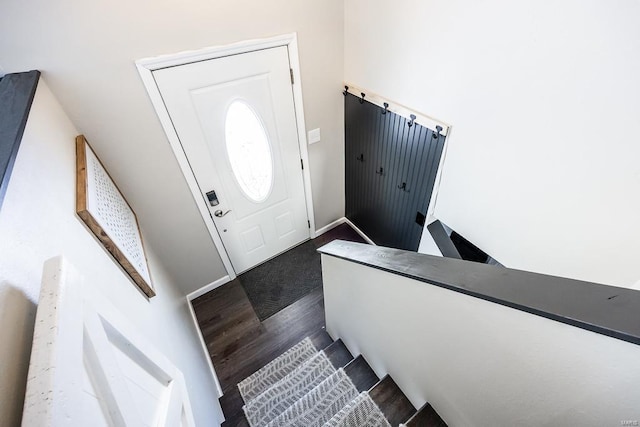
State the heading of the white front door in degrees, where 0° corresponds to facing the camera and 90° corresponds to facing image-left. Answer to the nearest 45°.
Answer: approximately 0°

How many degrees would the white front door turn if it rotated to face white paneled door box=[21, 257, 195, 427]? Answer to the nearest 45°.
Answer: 0° — it already faces it

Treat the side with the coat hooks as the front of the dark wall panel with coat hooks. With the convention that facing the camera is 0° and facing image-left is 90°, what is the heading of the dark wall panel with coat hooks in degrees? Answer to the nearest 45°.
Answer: approximately 45°

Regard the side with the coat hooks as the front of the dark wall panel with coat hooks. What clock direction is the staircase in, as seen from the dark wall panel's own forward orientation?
The staircase is roughly at 11 o'clock from the dark wall panel with coat hooks.

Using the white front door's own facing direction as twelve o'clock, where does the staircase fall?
The staircase is roughly at 12 o'clock from the white front door.

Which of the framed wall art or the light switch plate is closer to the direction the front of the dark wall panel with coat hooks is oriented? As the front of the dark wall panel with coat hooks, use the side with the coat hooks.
the framed wall art

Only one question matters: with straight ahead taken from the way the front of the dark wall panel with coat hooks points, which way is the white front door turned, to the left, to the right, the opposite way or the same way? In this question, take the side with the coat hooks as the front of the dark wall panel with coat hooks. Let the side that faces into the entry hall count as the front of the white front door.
to the left

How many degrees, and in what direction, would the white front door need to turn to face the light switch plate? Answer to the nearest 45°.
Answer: approximately 90° to its left
